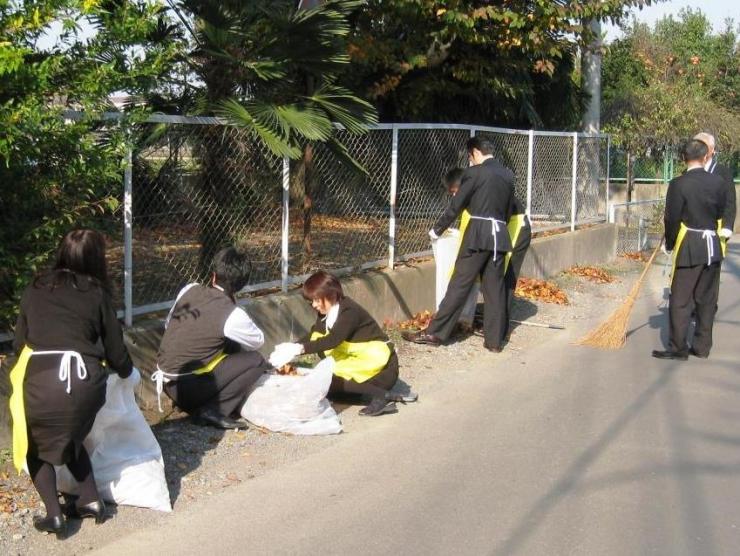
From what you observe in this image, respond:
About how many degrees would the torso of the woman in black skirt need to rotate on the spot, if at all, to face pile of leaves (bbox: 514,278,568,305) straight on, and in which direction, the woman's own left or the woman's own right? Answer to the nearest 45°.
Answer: approximately 90° to the woman's own right

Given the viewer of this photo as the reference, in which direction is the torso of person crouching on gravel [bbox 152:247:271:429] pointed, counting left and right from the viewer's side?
facing away from the viewer and to the right of the viewer

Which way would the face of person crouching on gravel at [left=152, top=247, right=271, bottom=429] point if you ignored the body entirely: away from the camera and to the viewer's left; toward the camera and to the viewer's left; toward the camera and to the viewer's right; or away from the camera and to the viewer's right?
away from the camera and to the viewer's right

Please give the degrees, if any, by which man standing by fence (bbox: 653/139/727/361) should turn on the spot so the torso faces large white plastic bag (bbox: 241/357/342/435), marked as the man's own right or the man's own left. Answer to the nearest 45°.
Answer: approximately 90° to the man's own left

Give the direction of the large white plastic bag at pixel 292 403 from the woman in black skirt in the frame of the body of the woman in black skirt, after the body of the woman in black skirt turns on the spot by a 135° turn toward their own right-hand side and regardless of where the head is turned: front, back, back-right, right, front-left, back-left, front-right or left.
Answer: front-left

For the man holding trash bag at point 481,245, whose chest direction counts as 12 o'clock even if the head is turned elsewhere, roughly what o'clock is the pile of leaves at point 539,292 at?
The pile of leaves is roughly at 2 o'clock from the man holding trash bag.

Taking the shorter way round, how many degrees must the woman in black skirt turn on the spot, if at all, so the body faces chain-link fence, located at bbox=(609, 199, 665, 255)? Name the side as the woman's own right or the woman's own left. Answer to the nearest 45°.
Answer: approximately 90° to the woman's own right

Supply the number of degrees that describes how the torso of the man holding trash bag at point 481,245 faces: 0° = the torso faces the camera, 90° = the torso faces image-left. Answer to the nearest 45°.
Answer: approximately 135°

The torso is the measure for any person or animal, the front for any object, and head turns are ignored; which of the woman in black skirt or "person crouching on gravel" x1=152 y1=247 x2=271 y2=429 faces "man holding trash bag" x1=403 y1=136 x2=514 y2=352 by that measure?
the person crouching on gravel

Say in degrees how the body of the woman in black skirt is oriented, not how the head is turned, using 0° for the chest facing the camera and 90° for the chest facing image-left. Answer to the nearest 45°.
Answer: approximately 135°

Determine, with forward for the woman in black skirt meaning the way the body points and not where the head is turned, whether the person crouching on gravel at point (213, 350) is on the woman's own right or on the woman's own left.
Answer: on the woman's own right

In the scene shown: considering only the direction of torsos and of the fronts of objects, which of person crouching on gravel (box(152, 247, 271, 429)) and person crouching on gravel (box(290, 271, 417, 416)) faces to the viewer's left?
person crouching on gravel (box(290, 271, 417, 416))
